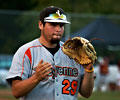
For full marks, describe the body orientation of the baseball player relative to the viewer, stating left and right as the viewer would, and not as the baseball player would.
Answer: facing the viewer and to the right of the viewer
